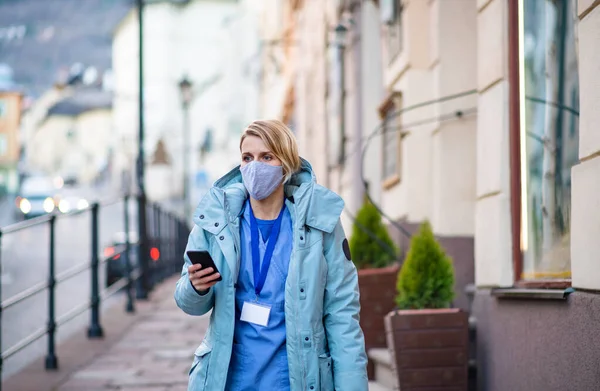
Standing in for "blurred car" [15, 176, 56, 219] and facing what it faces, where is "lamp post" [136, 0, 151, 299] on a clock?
The lamp post is roughly at 12 o'clock from the blurred car.

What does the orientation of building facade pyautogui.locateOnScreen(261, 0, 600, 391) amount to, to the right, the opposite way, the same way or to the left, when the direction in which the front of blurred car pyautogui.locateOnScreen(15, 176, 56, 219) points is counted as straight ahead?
to the right

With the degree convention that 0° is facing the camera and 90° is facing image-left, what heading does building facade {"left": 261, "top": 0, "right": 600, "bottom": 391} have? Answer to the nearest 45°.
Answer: approximately 45°

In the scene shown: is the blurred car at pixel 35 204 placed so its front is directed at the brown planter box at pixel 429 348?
yes
